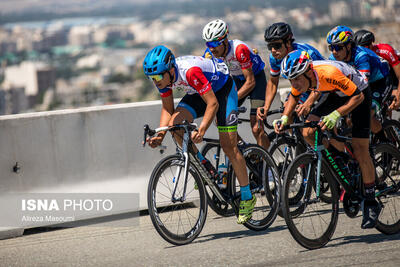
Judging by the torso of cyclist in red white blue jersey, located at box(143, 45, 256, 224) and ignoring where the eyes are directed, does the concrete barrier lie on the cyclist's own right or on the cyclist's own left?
on the cyclist's own right

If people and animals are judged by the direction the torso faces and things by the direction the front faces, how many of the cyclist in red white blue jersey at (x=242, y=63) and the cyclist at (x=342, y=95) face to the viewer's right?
0

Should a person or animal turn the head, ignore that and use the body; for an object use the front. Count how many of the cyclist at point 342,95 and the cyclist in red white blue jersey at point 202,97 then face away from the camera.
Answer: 0

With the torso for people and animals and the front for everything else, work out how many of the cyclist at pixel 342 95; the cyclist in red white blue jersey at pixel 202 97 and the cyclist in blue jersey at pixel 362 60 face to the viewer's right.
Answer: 0

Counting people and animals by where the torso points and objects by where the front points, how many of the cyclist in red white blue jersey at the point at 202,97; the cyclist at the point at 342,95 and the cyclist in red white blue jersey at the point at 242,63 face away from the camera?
0

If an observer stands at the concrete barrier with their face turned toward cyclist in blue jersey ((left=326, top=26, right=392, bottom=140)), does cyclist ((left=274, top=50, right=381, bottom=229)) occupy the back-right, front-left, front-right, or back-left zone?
front-right

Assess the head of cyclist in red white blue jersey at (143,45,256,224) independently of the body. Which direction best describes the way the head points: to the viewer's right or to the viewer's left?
to the viewer's left

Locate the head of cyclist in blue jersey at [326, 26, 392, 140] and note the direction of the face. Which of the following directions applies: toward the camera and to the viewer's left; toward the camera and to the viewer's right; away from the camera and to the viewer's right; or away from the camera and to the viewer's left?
toward the camera and to the viewer's left

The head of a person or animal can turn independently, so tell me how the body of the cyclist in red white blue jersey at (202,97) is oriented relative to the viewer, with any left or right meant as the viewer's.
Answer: facing the viewer and to the left of the viewer

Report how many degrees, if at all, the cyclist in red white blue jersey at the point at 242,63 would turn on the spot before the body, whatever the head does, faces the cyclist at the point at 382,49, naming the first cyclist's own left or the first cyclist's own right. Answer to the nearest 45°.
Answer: approximately 180°

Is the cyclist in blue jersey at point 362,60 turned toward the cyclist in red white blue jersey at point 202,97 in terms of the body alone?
yes

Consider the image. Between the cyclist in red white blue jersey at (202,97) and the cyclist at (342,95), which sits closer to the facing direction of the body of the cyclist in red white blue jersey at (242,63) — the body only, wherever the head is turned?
the cyclist in red white blue jersey

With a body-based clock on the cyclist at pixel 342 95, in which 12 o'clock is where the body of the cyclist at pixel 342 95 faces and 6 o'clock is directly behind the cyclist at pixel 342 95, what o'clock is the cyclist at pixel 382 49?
the cyclist at pixel 382 49 is roughly at 5 o'clock from the cyclist at pixel 342 95.

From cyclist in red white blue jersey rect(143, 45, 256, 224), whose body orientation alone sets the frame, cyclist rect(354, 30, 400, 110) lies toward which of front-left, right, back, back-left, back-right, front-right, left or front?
back
